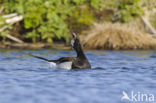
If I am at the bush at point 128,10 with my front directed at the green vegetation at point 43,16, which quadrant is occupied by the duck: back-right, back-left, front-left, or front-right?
front-left

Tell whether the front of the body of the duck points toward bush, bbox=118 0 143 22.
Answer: no

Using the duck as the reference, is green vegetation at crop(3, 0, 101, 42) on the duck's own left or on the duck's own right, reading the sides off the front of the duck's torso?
on the duck's own left

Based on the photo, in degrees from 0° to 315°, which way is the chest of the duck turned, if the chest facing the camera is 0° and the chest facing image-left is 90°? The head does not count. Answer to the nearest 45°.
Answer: approximately 270°
